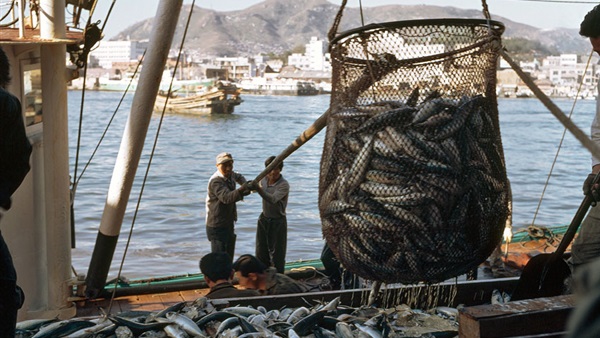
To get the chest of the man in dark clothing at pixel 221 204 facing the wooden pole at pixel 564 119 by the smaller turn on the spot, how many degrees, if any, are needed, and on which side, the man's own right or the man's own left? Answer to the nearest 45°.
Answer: approximately 45° to the man's own right

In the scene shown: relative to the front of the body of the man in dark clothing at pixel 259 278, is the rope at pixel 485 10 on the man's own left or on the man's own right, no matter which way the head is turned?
on the man's own left

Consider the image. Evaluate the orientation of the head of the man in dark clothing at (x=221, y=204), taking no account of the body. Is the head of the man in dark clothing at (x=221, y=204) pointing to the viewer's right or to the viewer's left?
to the viewer's right

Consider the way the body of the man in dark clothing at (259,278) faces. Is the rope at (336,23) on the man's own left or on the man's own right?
on the man's own left

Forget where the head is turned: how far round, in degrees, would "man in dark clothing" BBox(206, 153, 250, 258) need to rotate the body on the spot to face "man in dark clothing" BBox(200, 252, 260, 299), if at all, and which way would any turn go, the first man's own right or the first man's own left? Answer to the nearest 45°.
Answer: approximately 45° to the first man's own right

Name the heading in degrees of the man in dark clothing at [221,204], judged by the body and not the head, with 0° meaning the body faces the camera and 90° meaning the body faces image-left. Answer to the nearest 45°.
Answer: approximately 315°
